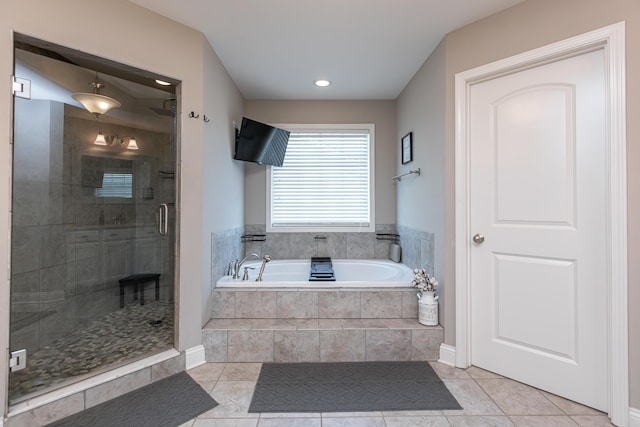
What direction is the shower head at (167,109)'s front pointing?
to the viewer's left

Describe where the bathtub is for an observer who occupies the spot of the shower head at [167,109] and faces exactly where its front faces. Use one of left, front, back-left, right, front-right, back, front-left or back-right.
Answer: back

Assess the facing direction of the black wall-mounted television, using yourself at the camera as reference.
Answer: facing the viewer and to the right of the viewer

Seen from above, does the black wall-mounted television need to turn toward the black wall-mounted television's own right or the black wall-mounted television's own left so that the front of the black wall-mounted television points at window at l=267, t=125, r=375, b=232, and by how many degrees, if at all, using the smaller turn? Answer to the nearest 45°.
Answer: approximately 90° to the black wall-mounted television's own left

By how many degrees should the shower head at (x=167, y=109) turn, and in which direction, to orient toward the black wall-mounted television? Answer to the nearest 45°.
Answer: approximately 135° to its right

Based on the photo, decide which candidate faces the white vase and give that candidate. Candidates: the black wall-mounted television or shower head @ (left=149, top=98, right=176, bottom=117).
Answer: the black wall-mounted television

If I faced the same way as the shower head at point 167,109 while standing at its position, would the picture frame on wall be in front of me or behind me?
behind

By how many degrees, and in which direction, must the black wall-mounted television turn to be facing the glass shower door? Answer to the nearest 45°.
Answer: approximately 90° to its right

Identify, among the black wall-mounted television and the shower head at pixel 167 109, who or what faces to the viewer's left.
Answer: the shower head

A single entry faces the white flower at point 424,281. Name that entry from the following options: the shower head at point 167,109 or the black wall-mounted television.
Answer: the black wall-mounted television

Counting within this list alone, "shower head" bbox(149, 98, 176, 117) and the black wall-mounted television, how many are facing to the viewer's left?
1
